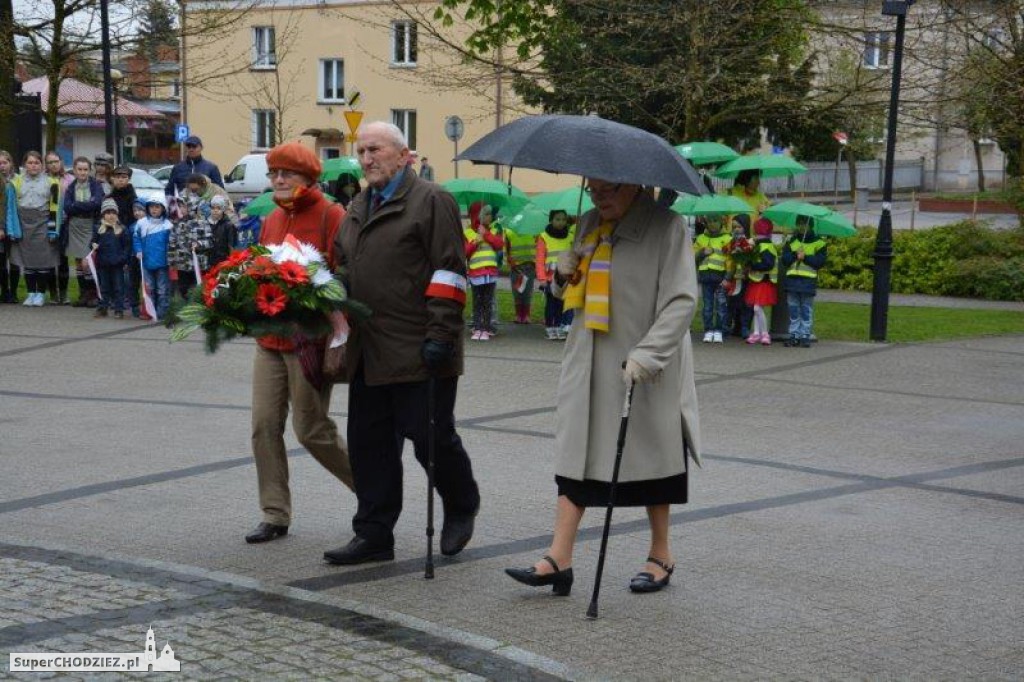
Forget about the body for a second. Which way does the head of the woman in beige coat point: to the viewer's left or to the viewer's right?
to the viewer's left

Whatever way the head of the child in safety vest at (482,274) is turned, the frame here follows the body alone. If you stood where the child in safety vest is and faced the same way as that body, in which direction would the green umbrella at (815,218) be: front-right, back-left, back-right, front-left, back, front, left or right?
left

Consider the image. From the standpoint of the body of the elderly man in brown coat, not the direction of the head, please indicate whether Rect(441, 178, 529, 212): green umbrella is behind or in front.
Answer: behind

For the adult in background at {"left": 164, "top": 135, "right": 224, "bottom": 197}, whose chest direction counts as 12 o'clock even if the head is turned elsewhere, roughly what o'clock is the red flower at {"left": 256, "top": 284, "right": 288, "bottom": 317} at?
The red flower is roughly at 12 o'clock from the adult in background.

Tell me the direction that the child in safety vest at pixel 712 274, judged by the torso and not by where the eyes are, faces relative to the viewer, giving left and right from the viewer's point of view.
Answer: facing the viewer

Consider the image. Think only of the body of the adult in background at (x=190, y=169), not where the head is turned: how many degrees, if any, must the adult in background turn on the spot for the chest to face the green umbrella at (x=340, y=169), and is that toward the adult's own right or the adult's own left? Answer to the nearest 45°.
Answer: approximately 45° to the adult's own left

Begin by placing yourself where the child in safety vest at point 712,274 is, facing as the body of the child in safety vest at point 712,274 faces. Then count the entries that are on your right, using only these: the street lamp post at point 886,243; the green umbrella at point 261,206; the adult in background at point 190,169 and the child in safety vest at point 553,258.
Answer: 3

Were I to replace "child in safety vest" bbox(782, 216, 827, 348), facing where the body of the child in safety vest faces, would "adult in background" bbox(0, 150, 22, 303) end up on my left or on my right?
on my right

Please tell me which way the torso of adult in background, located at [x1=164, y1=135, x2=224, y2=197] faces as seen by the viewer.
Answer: toward the camera

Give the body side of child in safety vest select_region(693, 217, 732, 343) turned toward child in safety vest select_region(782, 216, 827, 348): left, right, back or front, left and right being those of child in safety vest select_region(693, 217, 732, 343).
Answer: left

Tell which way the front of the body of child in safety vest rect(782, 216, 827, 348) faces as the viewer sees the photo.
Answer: toward the camera
